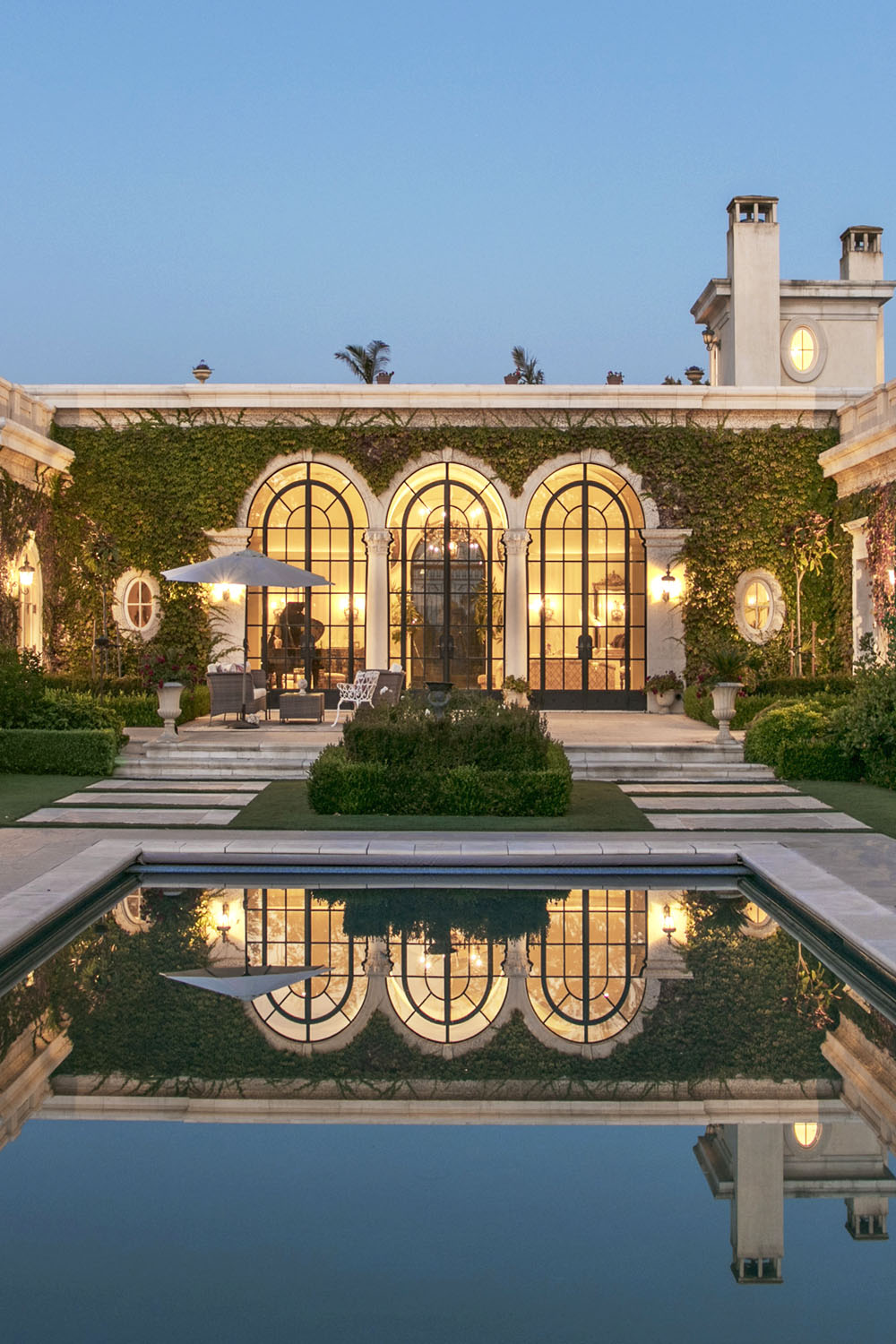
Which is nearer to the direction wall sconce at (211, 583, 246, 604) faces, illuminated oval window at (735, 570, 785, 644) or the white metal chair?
the white metal chair

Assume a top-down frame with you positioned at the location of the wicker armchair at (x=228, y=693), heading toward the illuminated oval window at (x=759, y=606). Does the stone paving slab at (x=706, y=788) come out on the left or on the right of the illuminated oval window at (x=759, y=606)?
right

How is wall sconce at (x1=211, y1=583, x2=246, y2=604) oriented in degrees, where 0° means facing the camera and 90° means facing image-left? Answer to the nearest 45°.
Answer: approximately 0°

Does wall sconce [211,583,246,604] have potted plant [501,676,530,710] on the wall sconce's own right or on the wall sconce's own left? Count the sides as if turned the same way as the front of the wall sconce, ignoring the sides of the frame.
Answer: on the wall sconce's own left

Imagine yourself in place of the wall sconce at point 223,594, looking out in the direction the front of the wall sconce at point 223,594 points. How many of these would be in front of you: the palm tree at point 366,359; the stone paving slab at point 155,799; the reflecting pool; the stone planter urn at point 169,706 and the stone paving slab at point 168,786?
4

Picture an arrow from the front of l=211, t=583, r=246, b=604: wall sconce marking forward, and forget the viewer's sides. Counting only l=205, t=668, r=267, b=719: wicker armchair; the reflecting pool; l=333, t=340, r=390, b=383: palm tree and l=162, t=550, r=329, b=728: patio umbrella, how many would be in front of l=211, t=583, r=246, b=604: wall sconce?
3

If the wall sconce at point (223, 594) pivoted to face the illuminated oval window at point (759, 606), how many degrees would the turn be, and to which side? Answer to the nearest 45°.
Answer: approximately 90° to its left

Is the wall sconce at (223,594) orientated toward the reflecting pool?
yes
